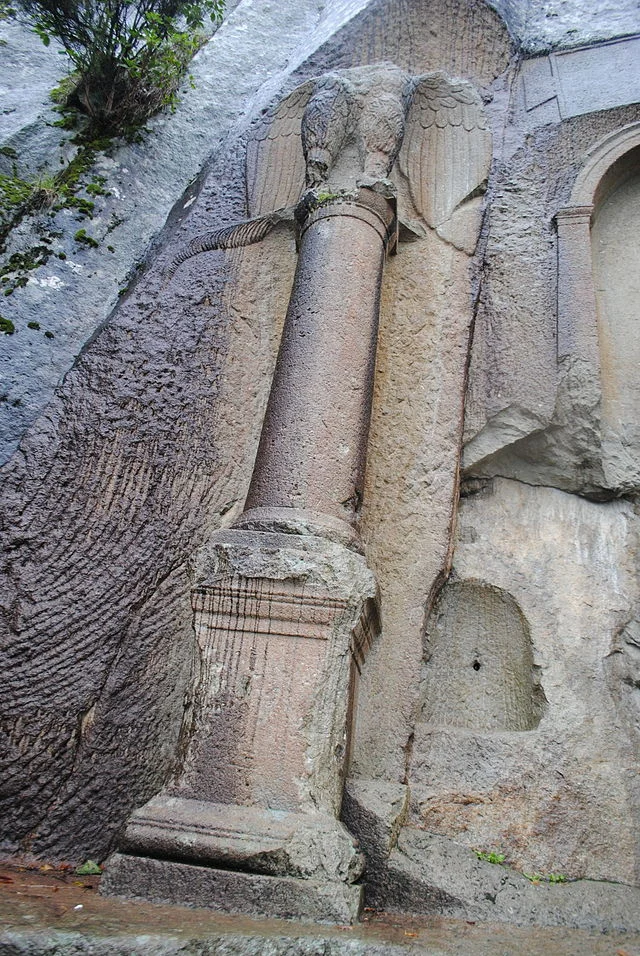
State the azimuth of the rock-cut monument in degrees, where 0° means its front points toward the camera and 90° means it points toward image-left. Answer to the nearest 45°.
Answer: approximately 0°
